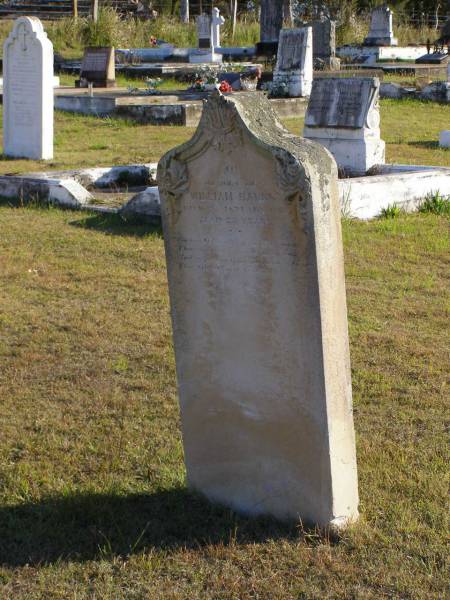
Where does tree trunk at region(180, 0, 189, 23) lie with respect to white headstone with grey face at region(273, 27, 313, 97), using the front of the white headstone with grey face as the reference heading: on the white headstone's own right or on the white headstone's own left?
on the white headstone's own right

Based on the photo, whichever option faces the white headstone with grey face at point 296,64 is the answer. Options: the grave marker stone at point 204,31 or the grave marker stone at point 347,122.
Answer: the grave marker stone at point 204,31

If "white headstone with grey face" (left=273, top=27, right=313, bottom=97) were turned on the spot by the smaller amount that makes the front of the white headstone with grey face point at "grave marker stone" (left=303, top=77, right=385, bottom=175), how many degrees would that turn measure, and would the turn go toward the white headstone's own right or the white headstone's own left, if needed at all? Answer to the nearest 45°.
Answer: approximately 45° to the white headstone's own left

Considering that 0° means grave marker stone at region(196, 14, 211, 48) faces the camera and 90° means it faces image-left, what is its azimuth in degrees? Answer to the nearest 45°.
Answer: approximately 0°

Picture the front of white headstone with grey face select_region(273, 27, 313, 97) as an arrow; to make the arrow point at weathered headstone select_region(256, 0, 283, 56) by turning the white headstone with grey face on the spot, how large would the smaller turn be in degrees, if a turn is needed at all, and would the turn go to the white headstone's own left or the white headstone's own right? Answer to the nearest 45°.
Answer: approximately 135° to the white headstone's own right

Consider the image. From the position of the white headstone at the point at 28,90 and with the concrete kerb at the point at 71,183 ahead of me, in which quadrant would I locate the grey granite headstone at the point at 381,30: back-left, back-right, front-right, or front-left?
back-left
